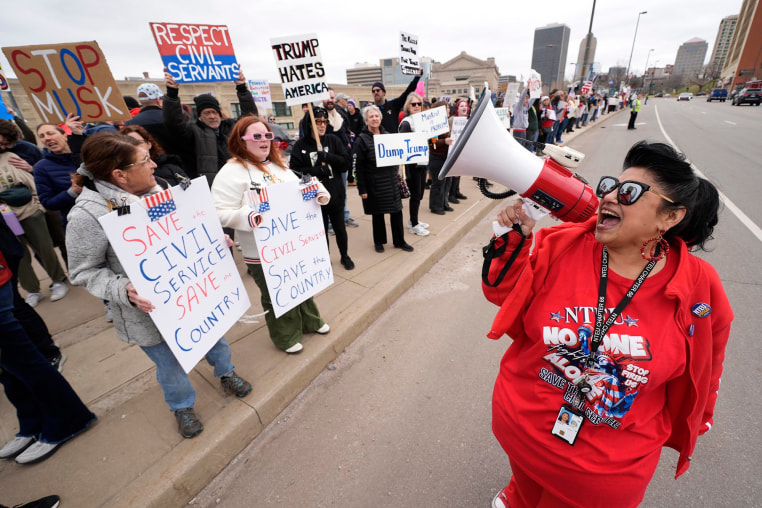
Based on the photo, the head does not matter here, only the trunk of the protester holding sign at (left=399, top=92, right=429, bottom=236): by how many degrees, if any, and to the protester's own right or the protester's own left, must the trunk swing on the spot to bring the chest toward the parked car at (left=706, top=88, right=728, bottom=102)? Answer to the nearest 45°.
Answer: approximately 90° to the protester's own left

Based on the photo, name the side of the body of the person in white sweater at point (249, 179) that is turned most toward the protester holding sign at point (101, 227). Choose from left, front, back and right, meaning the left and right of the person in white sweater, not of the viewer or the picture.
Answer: right

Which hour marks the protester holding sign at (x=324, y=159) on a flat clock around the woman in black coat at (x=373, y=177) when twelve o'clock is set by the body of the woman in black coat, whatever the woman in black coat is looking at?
The protester holding sign is roughly at 3 o'clock from the woman in black coat.

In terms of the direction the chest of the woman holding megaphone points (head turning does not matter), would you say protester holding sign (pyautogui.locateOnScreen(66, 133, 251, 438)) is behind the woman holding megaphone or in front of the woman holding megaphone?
in front

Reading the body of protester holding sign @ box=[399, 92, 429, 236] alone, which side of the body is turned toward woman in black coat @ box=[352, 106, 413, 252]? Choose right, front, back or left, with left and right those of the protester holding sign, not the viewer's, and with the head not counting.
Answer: right

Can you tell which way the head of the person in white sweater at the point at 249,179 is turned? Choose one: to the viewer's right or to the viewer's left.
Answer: to the viewer's right

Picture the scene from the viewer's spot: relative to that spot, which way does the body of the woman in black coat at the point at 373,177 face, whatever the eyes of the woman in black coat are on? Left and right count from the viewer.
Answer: facing the viewer and to the right of the viewer

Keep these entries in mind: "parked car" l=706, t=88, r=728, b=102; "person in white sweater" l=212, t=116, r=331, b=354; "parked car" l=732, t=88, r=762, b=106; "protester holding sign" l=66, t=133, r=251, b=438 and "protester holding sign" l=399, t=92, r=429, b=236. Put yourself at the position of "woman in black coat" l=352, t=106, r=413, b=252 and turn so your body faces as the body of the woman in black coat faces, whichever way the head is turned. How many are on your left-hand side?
3

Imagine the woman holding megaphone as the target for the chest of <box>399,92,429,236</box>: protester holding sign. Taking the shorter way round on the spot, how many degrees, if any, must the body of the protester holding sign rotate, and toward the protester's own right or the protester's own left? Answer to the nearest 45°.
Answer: approximately 45° to the protester's own right

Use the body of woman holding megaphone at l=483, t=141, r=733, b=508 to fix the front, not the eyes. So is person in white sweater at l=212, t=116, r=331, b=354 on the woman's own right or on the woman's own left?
on the woman's own right

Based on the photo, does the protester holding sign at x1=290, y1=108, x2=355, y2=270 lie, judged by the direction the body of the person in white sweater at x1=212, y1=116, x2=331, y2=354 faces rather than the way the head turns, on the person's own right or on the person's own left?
on the person's own left

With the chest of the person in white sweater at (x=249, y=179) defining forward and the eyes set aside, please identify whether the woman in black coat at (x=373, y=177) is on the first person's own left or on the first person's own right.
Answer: on the first person's own left

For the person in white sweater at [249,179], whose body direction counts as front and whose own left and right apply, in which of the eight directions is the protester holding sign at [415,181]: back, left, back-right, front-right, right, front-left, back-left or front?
left

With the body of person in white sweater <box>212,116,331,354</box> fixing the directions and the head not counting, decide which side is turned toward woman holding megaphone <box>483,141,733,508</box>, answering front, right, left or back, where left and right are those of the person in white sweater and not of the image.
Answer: front
